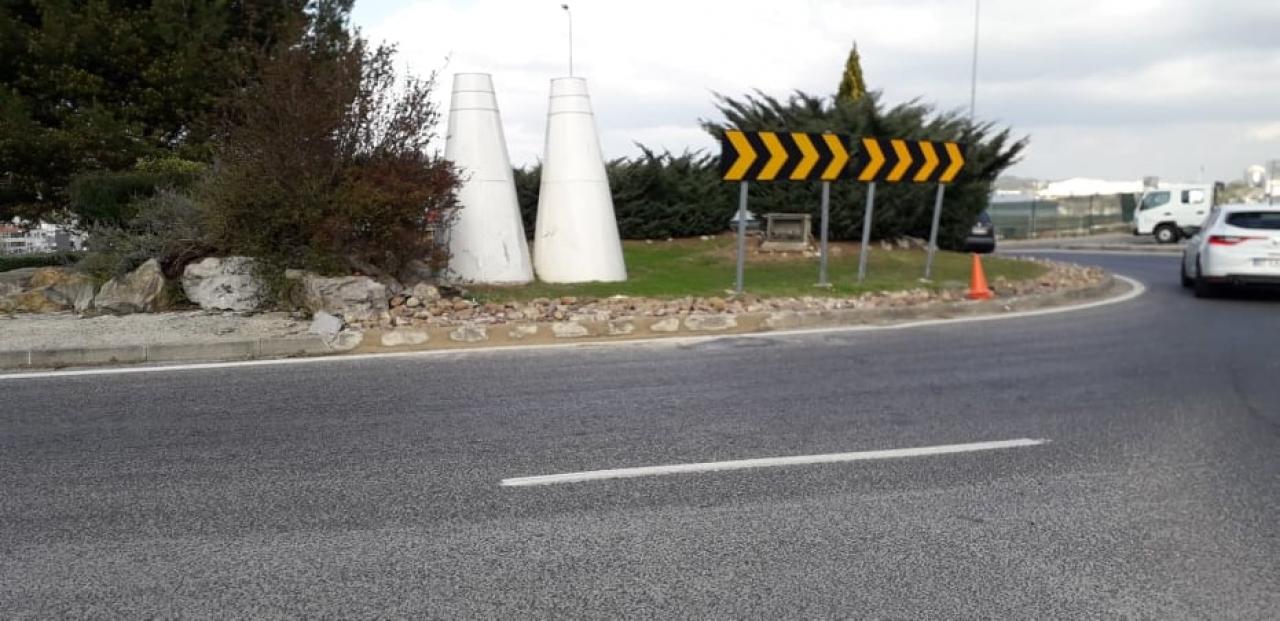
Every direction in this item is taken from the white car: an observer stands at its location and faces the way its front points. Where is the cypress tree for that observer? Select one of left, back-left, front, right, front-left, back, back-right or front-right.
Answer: front

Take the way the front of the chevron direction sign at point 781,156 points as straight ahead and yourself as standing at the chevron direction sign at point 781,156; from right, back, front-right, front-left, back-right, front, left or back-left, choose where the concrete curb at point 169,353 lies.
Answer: front-right

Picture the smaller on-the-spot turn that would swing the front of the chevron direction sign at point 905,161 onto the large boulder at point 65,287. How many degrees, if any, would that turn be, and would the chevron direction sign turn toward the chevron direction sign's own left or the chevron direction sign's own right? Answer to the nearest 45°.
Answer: approximately 45° to the chevron direction sign's own right

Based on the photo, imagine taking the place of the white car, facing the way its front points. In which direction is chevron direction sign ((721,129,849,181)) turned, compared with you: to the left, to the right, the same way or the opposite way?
the opposite way

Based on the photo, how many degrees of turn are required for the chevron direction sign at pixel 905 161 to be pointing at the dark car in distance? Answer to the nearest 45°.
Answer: approximately 180°

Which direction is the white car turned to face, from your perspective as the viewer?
facing away from the viewer and to the left of the viewer

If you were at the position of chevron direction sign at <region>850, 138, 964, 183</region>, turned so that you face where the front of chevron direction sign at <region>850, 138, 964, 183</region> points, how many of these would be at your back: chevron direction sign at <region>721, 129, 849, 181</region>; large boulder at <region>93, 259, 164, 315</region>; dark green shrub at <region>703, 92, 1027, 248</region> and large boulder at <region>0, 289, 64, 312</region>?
1

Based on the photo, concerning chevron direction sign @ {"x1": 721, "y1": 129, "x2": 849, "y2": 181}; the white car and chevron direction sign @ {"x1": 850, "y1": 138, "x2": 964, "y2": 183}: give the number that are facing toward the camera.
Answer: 2

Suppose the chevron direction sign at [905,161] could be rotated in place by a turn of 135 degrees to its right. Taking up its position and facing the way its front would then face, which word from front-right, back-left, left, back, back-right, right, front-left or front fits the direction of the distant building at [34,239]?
front-left

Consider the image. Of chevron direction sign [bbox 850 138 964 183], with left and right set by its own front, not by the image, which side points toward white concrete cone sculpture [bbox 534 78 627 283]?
right

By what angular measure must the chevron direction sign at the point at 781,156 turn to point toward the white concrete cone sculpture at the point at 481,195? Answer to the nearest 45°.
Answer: approximately 90° to its right

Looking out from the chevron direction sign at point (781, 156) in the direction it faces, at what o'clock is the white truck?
The white truck is roughly at 7 o'clock from the chevron direction sign.

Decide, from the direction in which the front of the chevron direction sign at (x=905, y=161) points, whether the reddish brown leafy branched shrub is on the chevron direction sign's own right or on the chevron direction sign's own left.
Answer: on the chevron direction sign's own right

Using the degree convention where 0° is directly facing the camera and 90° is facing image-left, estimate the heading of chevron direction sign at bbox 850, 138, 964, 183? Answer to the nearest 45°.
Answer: approximately 0°

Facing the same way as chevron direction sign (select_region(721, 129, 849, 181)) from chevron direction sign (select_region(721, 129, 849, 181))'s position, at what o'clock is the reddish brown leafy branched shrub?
The reddish brown leafy branched shrub is roughly at 2 o'clock from the chevron direction sign.
